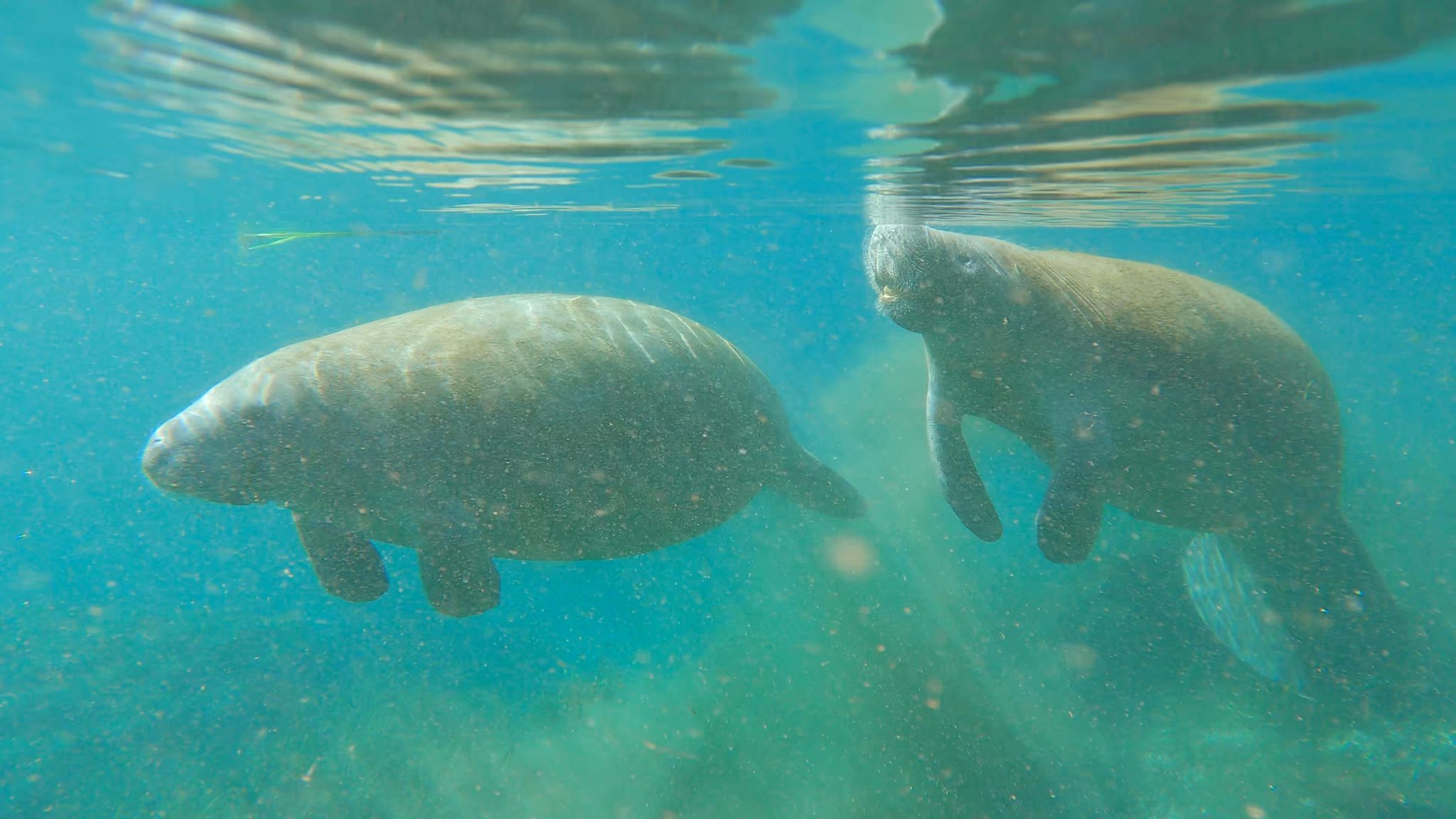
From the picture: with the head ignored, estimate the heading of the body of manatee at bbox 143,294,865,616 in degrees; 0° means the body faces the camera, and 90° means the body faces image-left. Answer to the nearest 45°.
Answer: approximately 90°

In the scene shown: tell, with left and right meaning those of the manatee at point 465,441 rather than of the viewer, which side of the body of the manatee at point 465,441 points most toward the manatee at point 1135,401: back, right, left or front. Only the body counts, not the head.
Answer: back
